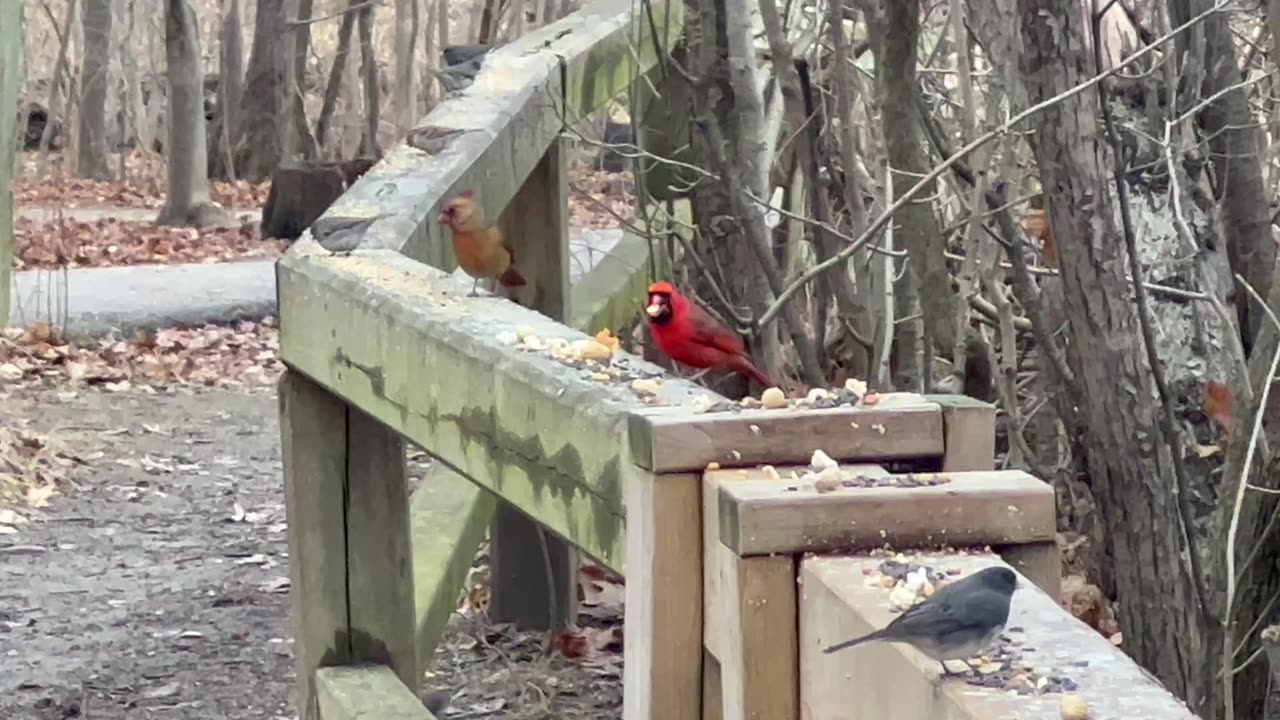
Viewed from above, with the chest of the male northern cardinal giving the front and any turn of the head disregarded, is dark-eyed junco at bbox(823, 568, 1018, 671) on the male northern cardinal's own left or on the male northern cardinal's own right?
on the male northern cardinal's own left

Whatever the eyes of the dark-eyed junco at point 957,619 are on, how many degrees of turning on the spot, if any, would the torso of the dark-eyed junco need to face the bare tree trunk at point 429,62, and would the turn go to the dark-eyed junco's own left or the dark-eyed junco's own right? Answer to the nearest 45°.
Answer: approximately 90° to the dark-eyed junco's own left

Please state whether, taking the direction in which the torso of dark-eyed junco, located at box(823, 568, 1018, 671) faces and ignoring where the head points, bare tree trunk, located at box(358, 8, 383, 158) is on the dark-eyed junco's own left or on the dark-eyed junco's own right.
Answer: on the dark-eyed junco's own left

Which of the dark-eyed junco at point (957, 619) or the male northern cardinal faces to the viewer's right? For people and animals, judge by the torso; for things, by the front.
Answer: the dark-eyed junco

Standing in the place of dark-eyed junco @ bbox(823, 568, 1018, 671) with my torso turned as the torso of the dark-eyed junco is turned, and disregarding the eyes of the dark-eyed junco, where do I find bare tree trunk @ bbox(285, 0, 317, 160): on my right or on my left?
on my left

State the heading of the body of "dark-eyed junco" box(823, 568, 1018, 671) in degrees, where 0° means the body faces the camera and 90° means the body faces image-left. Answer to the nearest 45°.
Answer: approximately 270°

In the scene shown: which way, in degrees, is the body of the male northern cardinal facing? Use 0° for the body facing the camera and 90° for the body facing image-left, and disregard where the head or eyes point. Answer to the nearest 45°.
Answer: approximately 45°

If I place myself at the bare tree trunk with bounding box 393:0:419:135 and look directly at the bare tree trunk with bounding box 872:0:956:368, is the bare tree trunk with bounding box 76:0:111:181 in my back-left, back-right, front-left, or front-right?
back-right

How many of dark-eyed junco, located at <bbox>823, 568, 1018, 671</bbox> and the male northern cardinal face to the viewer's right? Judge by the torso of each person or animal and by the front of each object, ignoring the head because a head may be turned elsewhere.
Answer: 1

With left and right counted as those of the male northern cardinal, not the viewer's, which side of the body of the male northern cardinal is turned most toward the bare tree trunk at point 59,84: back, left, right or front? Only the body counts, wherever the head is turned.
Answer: right

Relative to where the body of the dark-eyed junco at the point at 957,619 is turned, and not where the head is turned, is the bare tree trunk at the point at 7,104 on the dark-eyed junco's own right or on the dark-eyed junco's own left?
on the dark-eyed junco's own left
